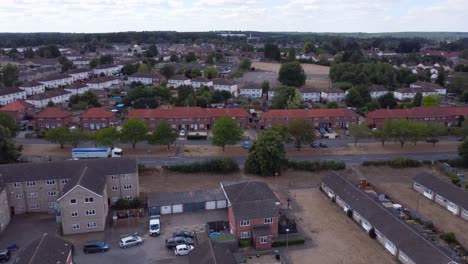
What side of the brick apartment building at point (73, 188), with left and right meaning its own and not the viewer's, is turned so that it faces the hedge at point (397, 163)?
left

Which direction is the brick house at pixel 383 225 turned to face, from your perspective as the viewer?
facing the viewer and to the left of the viewer

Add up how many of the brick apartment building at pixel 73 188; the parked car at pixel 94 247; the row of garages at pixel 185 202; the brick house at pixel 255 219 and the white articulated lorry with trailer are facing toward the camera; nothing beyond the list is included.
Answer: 3

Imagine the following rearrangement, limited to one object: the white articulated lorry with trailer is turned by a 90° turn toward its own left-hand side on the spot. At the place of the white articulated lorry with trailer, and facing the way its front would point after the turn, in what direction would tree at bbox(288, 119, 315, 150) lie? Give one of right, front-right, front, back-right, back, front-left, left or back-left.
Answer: right

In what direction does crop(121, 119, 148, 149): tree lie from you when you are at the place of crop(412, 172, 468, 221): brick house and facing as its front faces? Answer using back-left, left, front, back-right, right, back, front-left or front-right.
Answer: front-right

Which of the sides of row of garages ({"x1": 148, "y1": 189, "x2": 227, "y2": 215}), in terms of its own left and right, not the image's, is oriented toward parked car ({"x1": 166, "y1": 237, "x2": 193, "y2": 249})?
front

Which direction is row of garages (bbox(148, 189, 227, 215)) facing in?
toward the camera

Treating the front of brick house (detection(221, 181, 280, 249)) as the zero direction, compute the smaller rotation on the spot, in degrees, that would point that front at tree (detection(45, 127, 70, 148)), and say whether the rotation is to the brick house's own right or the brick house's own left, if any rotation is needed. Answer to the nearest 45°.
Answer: approximately 135° to the brick house's own right

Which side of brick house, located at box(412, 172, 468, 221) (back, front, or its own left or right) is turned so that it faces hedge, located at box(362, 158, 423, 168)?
right

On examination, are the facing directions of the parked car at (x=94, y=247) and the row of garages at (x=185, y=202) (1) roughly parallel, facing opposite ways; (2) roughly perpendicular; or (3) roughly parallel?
roughly perpendicular

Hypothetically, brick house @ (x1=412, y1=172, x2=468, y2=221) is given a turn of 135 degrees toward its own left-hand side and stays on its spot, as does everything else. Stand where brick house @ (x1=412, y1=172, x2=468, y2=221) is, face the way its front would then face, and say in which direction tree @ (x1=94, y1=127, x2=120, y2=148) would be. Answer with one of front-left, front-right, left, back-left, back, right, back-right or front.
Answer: back

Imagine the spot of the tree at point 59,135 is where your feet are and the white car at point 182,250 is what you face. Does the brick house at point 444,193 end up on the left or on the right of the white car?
left

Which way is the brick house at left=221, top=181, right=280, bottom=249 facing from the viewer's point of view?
toward the camera
